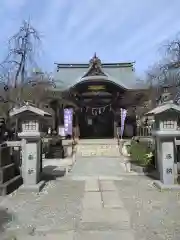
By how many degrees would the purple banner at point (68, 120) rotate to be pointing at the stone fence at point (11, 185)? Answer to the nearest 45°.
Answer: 0° — it already faces it

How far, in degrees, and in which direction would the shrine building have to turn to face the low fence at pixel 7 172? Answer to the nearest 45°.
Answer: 0° — it already faces it

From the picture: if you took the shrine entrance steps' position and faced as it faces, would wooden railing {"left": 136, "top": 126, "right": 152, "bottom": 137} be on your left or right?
on your left

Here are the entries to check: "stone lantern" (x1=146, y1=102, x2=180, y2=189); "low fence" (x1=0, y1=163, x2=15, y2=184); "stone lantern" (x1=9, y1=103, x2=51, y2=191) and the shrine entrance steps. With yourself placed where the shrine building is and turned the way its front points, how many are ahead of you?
4

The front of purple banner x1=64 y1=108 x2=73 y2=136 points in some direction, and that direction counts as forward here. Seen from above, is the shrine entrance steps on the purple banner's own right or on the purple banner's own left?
on the purple banner's own left

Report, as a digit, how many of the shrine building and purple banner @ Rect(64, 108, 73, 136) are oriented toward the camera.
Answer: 2

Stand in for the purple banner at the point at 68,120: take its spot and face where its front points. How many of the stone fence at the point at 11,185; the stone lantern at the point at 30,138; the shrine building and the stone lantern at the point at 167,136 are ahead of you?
3

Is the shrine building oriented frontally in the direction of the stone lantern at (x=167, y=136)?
yes

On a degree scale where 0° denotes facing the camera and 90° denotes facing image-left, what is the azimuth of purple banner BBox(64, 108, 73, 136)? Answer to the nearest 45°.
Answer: approximately 0°

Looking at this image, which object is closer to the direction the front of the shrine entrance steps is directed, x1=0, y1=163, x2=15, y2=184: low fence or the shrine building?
the low fence
